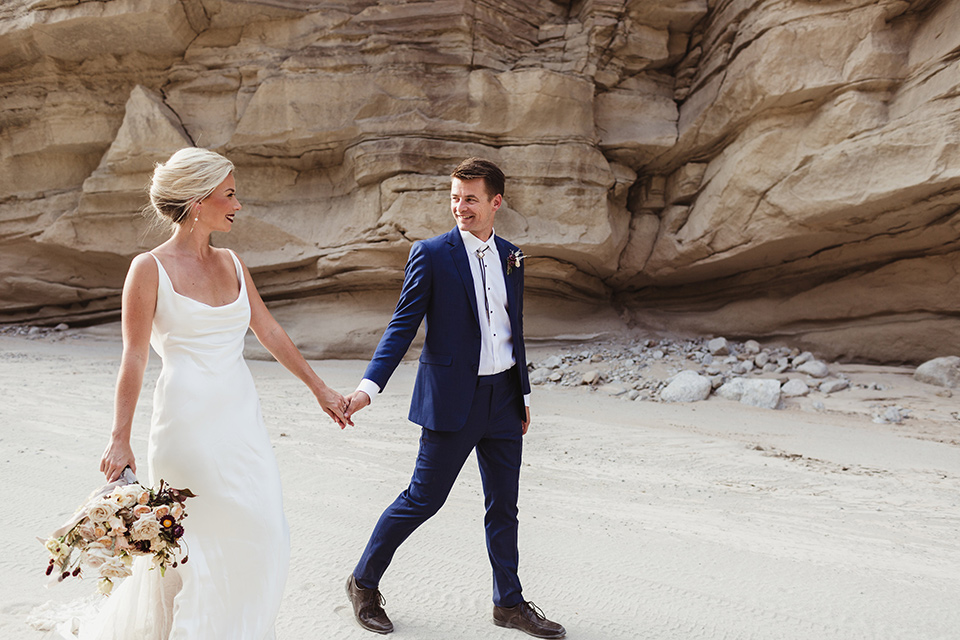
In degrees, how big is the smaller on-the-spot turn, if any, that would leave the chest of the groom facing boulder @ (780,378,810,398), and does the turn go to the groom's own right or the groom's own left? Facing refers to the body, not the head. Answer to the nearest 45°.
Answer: approximately 90° to the groom's own left

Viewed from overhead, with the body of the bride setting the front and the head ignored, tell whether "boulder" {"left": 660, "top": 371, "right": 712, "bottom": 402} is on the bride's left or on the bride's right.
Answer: on the bride's left

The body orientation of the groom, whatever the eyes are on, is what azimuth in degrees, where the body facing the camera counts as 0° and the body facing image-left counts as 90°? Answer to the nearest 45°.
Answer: approximately 315°

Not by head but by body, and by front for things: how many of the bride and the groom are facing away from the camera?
0

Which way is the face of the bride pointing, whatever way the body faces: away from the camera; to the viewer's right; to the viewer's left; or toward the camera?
to the viewer's right

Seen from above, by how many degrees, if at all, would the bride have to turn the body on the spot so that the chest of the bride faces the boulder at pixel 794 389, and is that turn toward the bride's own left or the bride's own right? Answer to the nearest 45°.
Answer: approximately 90° to the bride's own left

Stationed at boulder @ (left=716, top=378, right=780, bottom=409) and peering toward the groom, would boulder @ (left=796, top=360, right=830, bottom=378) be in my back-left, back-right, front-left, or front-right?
back-left

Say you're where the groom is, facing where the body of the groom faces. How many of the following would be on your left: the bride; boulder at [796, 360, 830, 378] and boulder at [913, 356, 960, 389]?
2

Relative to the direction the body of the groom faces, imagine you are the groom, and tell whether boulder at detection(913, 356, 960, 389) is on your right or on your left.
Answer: on your left

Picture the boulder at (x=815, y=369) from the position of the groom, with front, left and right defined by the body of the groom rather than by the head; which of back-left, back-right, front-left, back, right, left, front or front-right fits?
left

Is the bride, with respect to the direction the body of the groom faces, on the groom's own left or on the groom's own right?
on the groom's own right

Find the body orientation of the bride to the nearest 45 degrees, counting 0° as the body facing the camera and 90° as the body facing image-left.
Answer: approximately 315°
